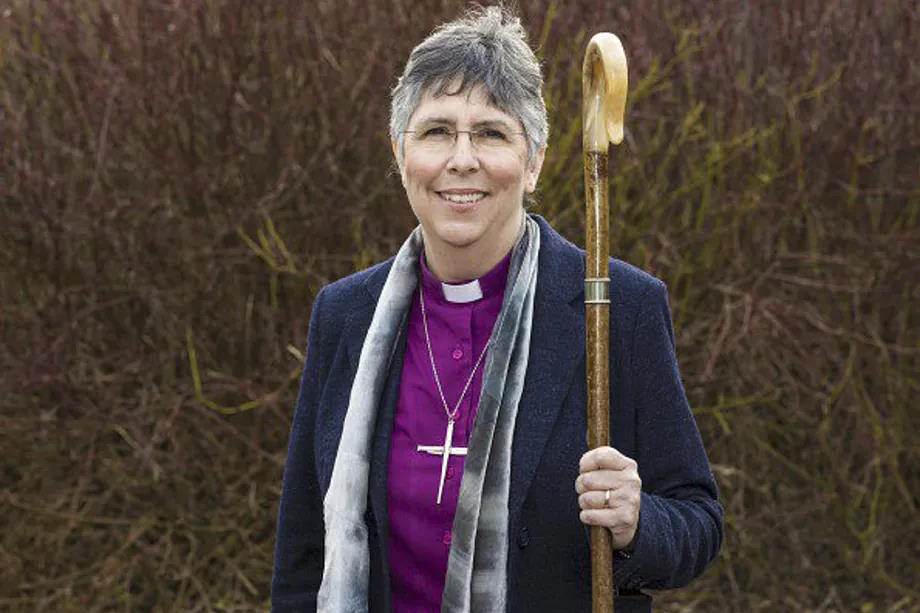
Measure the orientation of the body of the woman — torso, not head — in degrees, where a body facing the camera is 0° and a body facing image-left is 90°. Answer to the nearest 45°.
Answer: approximately 0°
